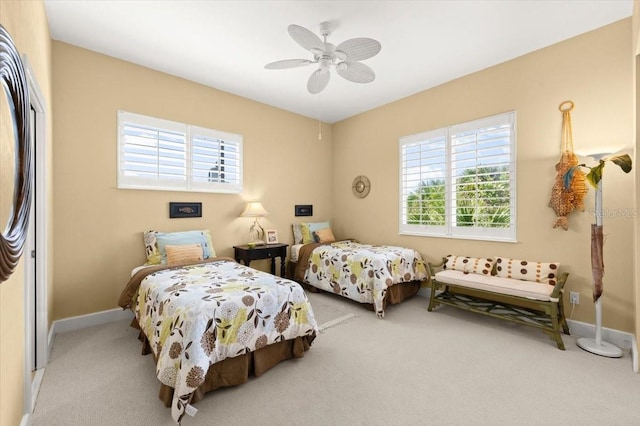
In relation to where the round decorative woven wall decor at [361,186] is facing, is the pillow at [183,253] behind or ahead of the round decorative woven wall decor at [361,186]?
ahead

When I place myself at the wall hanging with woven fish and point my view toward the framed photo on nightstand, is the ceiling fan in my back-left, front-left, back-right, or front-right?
front-left

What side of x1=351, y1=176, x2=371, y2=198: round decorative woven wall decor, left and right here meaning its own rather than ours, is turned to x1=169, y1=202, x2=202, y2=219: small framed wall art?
front

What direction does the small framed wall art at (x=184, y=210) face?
toward the camera

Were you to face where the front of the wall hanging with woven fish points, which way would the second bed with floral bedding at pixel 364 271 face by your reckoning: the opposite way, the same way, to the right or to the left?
to the left

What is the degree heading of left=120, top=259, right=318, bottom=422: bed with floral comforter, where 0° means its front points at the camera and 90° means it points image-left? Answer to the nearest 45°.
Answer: approximately 315°

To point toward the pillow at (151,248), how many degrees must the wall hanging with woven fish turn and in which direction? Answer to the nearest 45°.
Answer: approximately 45° to its right

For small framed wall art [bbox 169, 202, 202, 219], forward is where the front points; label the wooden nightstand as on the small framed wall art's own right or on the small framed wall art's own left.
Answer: on the small framed wall art's own left

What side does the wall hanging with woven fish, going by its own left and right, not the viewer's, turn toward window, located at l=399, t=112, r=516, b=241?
right

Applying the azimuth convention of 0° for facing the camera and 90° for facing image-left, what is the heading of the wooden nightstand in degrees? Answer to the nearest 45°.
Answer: approximately 315°
